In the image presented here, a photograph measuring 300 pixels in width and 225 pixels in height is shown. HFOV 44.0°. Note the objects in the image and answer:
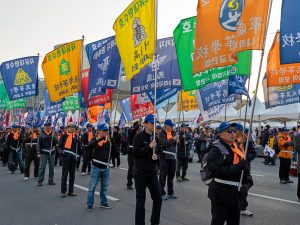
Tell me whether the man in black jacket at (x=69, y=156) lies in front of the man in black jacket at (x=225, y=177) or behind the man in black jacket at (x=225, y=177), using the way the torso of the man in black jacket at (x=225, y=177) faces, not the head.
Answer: behind

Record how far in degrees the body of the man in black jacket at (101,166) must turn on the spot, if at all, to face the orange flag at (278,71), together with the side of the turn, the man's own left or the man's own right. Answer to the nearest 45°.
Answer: approximately 90° to the man's own left

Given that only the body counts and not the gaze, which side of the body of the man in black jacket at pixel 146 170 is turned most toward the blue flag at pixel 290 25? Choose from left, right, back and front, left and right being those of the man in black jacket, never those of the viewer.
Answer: left

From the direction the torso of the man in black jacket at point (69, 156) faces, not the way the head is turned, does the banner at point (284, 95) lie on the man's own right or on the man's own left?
on the man's own left

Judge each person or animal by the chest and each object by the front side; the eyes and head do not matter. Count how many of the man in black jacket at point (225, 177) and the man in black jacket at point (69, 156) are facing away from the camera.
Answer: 0

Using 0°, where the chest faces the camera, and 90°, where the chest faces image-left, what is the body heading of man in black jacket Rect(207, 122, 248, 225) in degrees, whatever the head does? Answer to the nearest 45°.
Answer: approximately 315°

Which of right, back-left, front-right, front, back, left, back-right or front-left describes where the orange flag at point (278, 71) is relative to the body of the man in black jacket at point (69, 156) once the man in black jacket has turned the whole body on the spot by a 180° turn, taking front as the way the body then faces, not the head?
right

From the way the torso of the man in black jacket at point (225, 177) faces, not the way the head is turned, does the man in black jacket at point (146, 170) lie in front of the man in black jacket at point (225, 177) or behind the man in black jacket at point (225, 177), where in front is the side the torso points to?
behind

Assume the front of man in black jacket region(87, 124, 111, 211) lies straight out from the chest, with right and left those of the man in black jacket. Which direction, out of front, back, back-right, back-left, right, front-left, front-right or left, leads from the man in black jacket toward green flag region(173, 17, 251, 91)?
left

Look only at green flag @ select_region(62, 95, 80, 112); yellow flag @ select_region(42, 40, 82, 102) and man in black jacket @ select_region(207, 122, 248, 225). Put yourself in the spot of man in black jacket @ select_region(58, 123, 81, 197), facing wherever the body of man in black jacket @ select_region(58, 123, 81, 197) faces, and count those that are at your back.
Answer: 2
